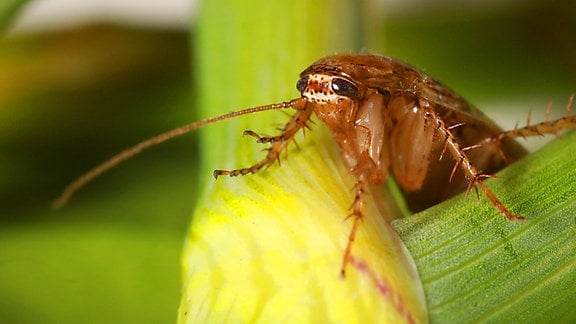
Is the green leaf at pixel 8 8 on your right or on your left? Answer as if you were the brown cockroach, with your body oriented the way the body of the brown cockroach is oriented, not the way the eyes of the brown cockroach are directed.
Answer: on your right

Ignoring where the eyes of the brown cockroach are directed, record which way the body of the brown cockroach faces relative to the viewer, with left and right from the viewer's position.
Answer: facing the viewer and to the left of the viewer
